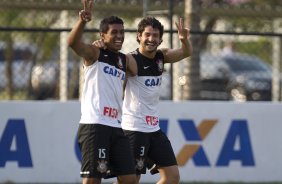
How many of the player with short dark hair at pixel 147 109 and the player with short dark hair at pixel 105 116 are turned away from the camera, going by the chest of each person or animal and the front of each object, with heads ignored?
0

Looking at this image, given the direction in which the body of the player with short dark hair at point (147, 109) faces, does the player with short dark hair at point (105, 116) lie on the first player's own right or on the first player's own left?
on the first player's own right

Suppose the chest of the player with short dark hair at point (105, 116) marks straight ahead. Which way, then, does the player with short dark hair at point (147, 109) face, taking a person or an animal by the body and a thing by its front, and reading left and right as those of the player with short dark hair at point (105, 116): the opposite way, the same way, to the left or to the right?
the same way

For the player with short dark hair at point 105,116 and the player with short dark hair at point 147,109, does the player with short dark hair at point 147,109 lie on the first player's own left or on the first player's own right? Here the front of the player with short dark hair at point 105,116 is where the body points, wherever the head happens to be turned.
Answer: on the first player's own left

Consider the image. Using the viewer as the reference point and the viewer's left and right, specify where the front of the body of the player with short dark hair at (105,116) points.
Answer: facing the viewer and to the right of the viewer

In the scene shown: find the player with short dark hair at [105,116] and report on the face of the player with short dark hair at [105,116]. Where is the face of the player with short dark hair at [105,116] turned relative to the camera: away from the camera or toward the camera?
toward the camera
